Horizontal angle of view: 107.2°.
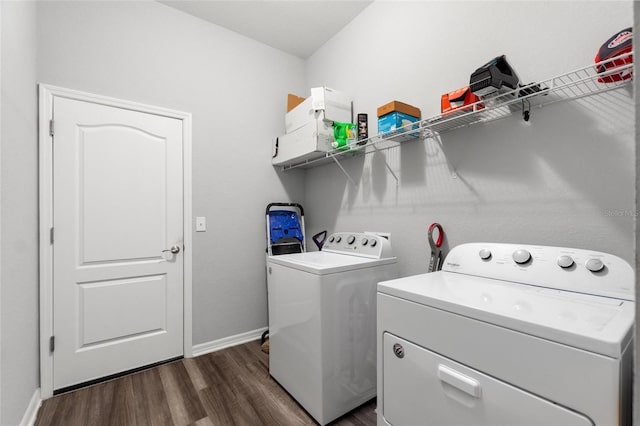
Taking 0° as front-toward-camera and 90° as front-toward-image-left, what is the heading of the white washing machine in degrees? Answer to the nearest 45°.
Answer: approximately 45°

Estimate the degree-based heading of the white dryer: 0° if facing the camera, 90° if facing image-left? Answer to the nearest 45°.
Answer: approximately 45°

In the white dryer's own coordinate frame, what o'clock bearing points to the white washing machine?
The white washing machine is roughly at 2 o'clock from the white dryer.

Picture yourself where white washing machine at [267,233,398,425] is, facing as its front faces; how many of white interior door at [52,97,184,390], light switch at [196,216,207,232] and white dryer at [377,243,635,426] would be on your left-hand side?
1

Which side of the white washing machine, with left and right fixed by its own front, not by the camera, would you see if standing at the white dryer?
left
